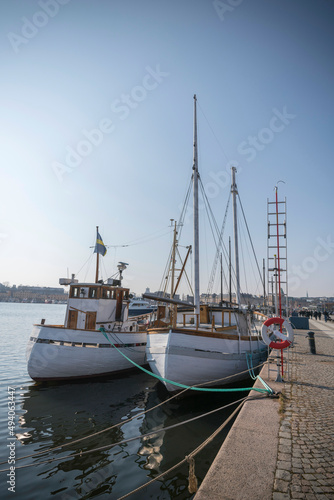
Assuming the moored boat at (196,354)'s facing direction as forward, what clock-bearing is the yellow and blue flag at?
The yellow and blue flag is roughly at 3 o'clock from the moored boat.

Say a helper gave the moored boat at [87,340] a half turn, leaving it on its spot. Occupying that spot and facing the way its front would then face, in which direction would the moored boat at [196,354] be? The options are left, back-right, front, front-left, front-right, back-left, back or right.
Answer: right

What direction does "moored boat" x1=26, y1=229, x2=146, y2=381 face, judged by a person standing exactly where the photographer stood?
facing the viewer and to the left of the viewer
